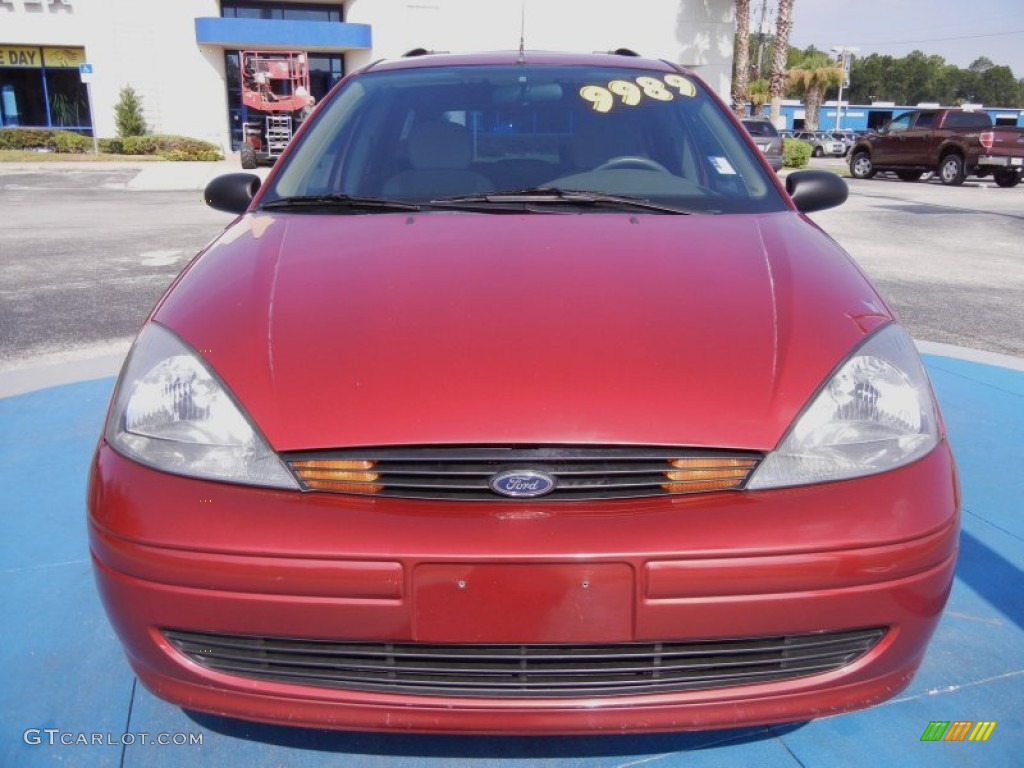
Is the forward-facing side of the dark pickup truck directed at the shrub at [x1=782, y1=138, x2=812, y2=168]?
yes

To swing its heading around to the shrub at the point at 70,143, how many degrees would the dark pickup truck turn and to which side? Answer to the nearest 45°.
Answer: approximately 45° to its left

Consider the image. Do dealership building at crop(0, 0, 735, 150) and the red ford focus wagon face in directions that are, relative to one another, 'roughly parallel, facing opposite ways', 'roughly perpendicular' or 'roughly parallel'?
roughly parallel

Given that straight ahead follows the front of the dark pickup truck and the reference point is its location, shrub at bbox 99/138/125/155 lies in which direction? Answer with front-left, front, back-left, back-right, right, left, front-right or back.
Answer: front-left

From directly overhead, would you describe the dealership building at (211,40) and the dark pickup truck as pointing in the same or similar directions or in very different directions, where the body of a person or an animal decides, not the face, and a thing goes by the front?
very different directions

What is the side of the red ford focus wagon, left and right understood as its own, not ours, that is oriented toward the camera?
front

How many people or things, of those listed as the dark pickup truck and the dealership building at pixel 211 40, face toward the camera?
1

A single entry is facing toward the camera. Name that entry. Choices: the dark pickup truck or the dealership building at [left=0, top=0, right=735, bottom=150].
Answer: the dealership building

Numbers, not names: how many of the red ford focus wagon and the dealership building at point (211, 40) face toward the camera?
2

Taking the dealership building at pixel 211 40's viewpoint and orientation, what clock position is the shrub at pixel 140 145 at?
The shrub is roughly at 1 o'clock from the dealership building.

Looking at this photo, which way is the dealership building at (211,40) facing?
toward the camera

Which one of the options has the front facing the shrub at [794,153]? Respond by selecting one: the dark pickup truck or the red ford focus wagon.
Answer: the dark pickup truck

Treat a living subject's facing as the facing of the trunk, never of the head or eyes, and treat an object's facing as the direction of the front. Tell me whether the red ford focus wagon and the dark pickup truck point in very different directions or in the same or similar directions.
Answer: very different directions

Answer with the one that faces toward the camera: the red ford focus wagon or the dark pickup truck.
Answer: the red ford focus wagon

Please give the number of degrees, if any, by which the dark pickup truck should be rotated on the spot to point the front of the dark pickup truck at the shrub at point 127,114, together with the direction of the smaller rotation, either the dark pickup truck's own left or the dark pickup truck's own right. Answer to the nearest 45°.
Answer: approximately 45° to the dark pickup truck's own left

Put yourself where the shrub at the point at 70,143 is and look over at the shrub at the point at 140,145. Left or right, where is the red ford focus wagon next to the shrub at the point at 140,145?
right
